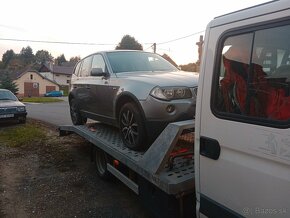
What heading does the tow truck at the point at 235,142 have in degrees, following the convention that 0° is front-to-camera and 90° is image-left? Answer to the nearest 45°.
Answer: approximately 315°

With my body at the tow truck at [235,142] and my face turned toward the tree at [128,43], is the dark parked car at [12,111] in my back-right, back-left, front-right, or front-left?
front-left

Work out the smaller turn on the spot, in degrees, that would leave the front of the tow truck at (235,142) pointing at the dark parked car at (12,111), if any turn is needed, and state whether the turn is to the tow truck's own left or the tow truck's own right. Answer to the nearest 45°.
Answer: approximately 180°

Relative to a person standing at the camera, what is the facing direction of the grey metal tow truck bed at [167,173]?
facing the viewer and to the right of the viewer
